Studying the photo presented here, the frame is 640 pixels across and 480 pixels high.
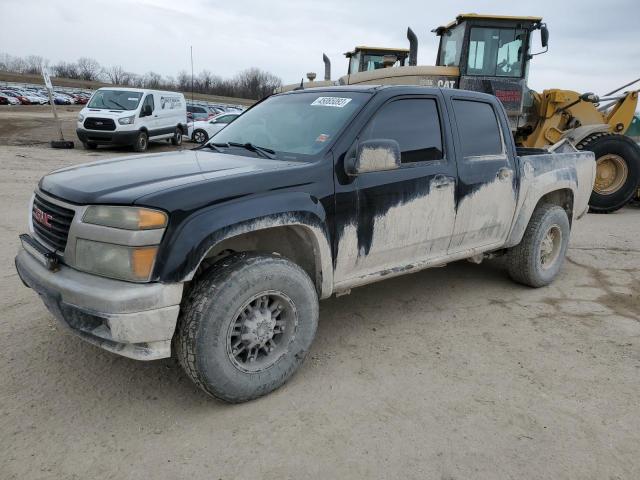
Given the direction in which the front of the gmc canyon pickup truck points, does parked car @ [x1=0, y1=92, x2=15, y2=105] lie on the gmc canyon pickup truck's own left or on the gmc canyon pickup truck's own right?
on the gmc canyon pickup truck's own right

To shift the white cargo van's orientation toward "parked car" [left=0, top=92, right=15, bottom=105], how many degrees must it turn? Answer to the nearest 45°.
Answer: approximately 135° to its right

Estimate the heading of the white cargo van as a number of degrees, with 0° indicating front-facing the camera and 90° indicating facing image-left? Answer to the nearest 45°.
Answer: approximately 45°

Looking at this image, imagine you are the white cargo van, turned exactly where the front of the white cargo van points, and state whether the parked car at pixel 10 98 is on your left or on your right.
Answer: on your right

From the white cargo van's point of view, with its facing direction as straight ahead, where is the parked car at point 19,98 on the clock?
The parked car is roughly at 4 o'clock from the white cargo van.

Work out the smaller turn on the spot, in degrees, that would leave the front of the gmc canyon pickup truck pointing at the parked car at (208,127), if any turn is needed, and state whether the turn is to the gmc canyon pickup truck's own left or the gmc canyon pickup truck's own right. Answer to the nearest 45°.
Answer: approximately 135° to the gmc canyon pickup truck's own right

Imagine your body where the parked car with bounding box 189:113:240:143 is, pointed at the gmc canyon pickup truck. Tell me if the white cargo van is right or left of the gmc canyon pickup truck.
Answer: right

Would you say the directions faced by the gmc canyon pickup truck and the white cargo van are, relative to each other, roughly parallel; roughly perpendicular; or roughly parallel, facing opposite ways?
roughly parallel

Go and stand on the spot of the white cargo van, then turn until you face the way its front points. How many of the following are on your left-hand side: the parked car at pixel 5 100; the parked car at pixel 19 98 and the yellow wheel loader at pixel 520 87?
1

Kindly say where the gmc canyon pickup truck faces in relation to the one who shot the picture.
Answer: facing the viewer and to the left of the viewer

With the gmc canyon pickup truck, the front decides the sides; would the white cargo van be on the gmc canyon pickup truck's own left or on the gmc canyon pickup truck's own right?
on the gmc canyon pickup truck's own right

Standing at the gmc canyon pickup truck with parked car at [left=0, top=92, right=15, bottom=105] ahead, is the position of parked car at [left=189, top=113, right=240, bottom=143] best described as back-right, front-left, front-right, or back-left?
front-right

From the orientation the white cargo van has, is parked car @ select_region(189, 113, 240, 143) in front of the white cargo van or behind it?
behind

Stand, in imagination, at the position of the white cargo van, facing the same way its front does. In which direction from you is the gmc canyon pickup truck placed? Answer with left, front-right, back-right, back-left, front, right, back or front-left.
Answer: front-left

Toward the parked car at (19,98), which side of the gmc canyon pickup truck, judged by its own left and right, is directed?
right
